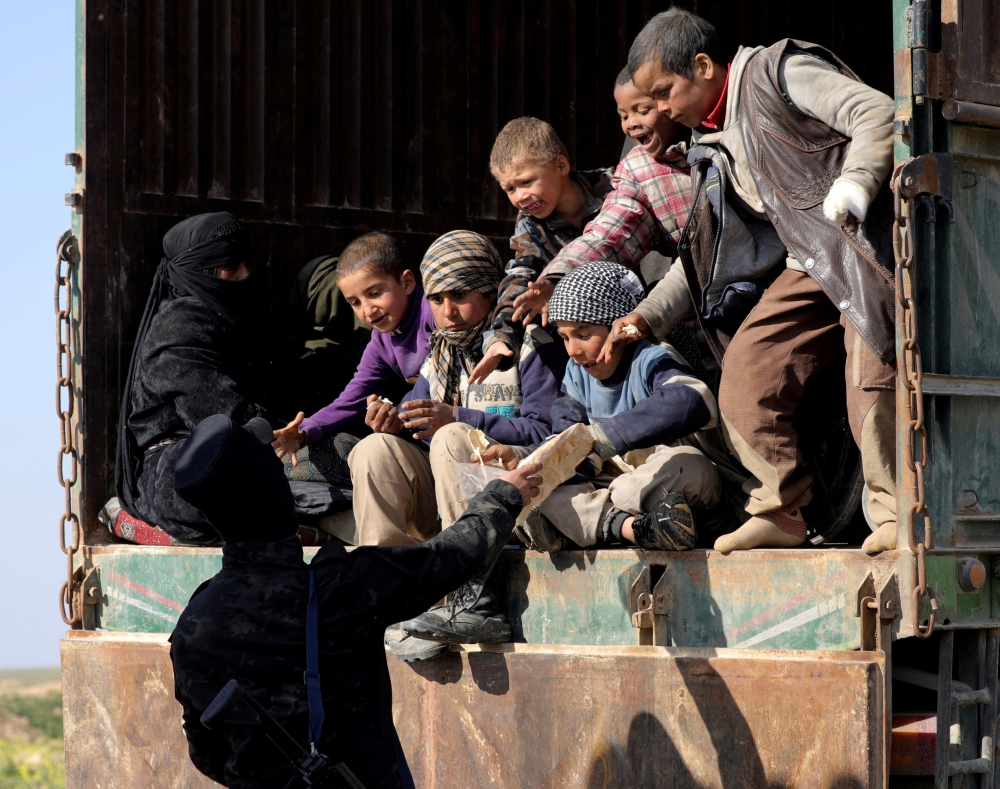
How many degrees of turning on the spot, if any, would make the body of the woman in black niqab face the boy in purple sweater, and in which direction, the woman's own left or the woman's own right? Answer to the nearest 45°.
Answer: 0° — they already face them

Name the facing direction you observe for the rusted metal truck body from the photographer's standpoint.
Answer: facing away from the viewer

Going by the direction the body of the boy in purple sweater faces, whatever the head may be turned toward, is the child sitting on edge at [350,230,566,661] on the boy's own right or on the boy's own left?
on the boy's own left

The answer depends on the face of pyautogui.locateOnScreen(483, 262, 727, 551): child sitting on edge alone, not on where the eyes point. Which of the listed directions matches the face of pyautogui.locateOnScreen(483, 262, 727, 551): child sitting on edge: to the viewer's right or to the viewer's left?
to the viewer's left

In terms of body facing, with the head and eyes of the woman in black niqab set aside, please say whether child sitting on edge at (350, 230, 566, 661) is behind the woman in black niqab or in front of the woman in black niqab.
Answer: in front

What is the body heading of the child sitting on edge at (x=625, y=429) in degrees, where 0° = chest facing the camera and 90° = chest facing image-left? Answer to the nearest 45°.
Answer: approximately 45°

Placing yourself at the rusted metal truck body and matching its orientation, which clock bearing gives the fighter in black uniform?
The fighter in black uniform is roughly at 7 o'clock from the rusted metal truck body.

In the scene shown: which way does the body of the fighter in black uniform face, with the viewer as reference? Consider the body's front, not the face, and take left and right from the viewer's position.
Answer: facing away from the viewer and to the right of the viewer

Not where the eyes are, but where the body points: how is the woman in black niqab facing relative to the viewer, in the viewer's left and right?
facing to the right of the viewer
